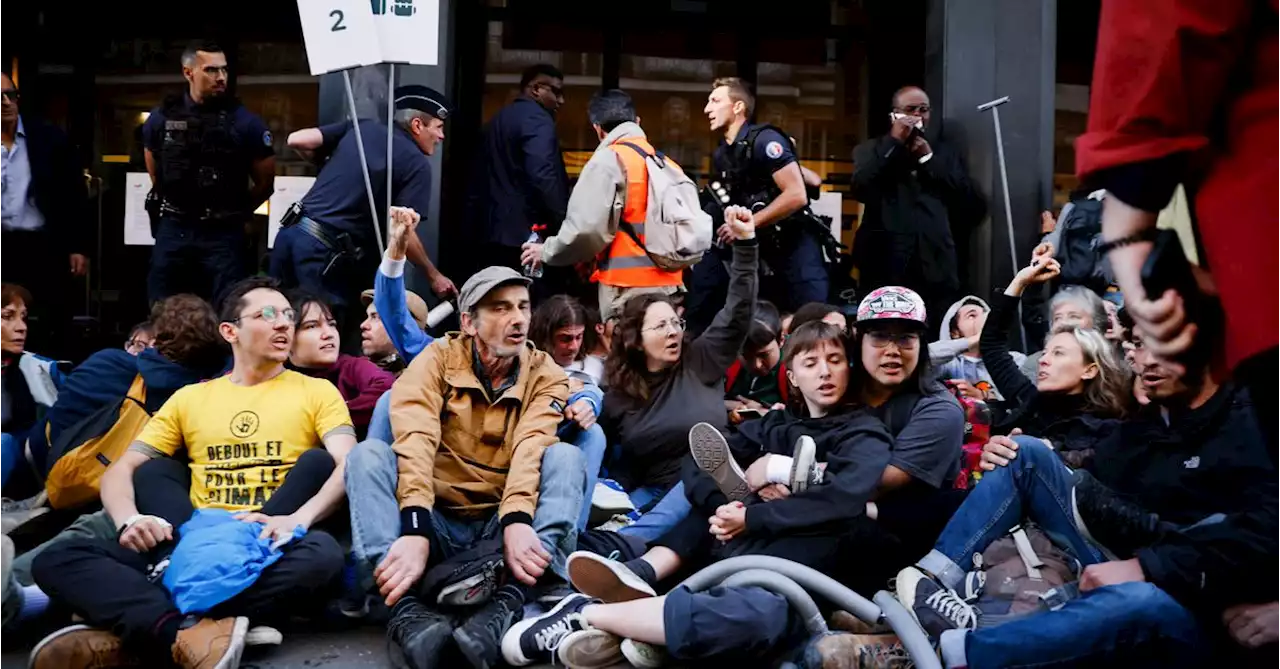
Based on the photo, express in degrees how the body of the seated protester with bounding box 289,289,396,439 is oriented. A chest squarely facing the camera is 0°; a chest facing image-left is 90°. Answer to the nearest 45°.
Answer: approximately 315°

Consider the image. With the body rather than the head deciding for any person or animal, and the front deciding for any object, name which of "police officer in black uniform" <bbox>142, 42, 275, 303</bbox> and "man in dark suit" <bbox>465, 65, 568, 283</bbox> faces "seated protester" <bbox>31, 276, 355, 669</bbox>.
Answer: the police officer in black uniform

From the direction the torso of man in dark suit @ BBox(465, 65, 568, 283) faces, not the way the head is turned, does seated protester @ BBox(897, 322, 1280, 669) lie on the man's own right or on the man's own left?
on the man's own right

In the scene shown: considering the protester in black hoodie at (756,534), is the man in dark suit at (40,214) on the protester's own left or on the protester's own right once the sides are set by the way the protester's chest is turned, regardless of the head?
on the protester's own right

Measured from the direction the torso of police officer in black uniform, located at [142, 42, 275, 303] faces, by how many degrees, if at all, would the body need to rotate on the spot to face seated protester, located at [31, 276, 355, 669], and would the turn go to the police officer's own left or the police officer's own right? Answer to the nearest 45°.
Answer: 0° — they already face them

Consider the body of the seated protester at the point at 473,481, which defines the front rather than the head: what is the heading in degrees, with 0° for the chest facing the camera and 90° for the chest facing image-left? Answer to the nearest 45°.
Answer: approximately 0°

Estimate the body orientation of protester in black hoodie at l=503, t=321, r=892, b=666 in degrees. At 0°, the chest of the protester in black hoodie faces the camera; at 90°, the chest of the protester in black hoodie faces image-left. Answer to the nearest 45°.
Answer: approximately 45°

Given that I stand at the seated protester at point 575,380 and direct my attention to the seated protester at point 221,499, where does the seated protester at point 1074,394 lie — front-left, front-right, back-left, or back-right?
back-left
